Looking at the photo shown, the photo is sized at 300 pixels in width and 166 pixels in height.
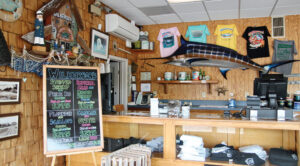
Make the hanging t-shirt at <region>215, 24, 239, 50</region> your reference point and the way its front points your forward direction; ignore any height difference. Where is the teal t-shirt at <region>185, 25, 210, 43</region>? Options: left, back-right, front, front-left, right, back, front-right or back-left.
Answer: right

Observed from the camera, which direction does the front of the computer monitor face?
facing away from the viewer

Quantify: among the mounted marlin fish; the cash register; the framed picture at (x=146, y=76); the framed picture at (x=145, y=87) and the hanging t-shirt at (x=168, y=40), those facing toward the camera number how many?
3

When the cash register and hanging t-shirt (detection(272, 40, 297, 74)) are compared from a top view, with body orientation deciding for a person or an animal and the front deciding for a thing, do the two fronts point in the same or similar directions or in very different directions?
very different directions

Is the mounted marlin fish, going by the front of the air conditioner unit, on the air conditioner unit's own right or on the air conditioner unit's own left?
on the air conditioner unit's own left

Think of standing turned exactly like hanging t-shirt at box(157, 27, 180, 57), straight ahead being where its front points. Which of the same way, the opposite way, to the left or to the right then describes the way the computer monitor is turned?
the opposite way

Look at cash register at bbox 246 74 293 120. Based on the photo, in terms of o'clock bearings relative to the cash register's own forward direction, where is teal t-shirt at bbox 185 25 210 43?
The teal t-shirt is roughly at 11 o'clock from the cash register.

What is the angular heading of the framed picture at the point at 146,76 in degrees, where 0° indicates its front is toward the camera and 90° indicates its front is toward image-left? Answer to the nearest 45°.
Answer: approximately 0°

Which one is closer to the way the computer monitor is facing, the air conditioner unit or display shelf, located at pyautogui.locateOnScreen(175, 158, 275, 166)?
the air conditioner unit

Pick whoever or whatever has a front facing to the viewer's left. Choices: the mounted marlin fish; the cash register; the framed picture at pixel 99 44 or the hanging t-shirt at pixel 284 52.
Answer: the mounted marlin fish

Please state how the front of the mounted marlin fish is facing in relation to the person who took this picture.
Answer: facing to the left of the viewer

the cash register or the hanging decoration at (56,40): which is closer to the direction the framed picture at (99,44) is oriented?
the cash register
